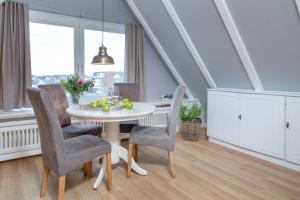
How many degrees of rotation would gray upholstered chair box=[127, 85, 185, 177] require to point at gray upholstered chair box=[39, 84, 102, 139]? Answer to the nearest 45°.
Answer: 0° — it already faces it

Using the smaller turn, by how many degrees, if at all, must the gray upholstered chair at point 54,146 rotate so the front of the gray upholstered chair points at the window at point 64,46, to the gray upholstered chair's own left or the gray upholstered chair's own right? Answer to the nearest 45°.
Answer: approximately 45° to the gray upholstered chair's own left

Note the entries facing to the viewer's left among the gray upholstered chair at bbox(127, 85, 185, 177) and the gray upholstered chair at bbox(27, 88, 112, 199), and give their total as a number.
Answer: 1

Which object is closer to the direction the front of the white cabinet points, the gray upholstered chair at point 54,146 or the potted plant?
the gray upholstered chair

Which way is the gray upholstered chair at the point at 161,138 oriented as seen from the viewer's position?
to the viewer's left

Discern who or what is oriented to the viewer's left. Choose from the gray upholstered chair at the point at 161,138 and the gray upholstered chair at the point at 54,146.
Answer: the gray upholstered chair at the point at 161,138

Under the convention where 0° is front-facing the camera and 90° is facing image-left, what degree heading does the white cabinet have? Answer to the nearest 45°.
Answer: approximately 45°

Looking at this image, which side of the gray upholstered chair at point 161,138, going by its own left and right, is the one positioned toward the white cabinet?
back

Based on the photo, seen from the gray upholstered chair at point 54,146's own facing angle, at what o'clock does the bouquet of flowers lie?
The bouquet of flowers is roughly at 11 o'clock from the gray upholstered chair.
